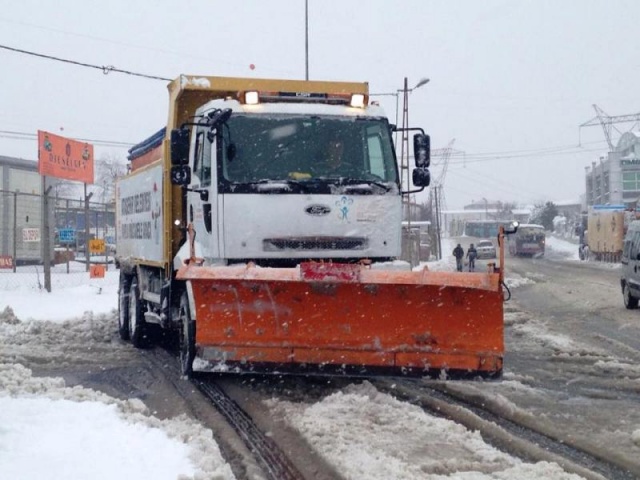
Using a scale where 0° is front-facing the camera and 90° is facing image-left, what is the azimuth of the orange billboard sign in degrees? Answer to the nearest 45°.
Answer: approximately 315°
